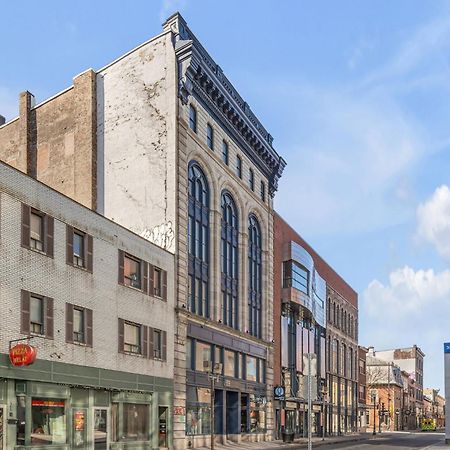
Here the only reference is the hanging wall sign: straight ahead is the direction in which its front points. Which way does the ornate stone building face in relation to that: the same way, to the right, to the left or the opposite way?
to the left

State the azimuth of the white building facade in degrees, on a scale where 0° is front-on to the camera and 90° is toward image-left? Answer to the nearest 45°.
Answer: approximately 315°

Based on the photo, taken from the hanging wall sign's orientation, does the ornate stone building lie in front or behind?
behind

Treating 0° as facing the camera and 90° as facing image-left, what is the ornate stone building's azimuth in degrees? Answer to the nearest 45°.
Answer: approximately 315°
